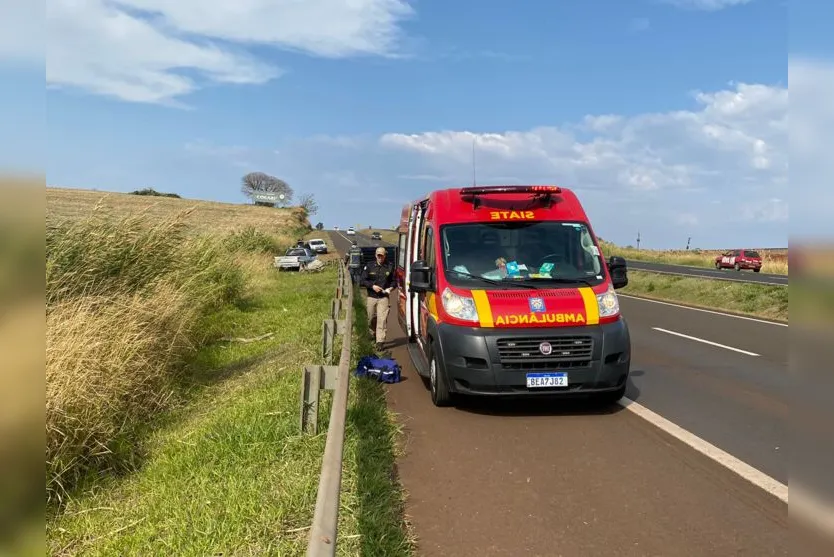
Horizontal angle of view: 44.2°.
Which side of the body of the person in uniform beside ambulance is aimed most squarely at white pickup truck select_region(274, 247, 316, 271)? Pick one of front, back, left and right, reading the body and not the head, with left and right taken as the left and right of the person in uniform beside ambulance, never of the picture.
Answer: back

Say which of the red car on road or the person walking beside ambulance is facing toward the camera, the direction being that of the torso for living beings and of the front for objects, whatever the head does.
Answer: the person walking beside ambulance

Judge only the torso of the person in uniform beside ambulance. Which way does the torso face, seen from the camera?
toward the camera

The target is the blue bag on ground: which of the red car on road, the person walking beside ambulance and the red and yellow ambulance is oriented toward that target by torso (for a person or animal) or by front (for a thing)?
the person walking beside ambulance

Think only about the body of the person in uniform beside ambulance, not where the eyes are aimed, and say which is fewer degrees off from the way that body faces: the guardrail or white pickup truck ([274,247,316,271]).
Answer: the guardrail

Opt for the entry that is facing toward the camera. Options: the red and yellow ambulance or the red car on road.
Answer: the red and yellow ambulance

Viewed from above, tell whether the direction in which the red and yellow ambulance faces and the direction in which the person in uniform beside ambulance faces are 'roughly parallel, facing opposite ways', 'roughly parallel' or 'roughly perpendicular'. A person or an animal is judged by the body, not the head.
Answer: roughly parallel

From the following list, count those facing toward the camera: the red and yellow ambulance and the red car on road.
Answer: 1

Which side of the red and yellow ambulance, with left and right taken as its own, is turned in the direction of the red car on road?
back

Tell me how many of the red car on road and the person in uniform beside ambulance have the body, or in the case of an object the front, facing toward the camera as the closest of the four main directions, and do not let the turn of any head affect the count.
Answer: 1
